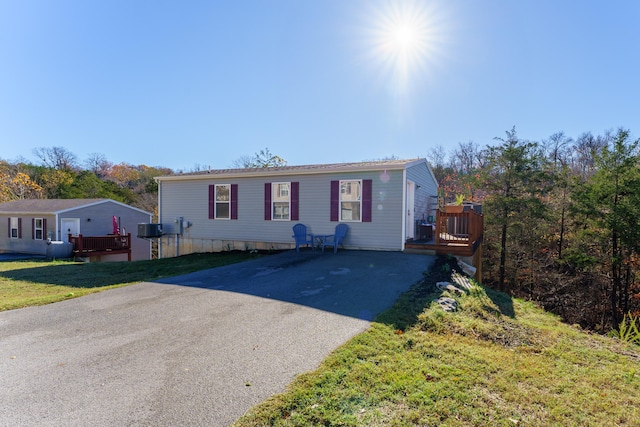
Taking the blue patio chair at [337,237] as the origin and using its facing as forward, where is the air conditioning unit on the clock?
The air conditioning unit is roughly at 2 o'clock from the blue patio chair.

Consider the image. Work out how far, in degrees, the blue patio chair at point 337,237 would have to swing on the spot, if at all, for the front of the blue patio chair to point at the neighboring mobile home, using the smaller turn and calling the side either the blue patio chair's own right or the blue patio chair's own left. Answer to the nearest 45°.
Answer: approximately 90° to the blue patio chair's own right

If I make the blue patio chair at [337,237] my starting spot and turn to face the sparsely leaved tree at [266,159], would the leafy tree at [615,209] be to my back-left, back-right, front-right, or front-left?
back-right

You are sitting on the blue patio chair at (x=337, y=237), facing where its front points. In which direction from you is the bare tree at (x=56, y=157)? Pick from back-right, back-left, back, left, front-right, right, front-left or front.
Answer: right

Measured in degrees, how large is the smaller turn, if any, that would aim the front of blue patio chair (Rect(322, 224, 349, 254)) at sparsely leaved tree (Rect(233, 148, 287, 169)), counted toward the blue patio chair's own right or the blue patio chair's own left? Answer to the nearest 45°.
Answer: approximately 135° to the blue patio chair's own right

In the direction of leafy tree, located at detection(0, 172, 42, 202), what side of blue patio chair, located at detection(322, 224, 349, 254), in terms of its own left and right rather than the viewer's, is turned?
right

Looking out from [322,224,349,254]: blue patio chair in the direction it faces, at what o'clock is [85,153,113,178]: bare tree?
The bare tree is roughly at 3 o'clock from the blue patio chair.

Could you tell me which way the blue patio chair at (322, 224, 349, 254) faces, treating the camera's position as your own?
facing the viewer and to the left of the viewer
